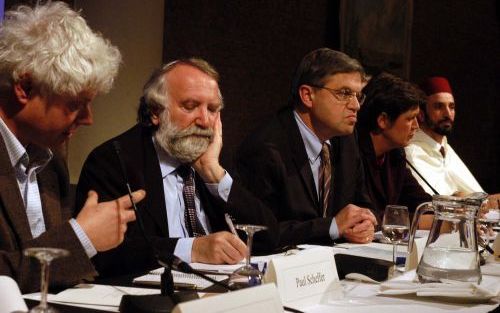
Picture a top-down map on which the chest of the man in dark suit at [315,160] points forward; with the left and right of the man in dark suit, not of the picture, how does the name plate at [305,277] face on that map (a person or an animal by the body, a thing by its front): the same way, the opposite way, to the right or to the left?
the same way

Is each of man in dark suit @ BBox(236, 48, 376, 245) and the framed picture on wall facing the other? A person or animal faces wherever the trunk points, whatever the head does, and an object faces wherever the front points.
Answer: no

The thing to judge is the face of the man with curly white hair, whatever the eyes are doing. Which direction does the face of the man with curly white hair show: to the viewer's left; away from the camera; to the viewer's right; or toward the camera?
to the viewer's right

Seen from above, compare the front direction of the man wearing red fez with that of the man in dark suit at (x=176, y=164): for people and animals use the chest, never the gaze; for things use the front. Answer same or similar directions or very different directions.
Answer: same or similar directions

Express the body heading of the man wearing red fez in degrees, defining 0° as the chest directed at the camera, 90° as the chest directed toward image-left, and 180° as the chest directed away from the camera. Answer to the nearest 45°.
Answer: approximately 315°

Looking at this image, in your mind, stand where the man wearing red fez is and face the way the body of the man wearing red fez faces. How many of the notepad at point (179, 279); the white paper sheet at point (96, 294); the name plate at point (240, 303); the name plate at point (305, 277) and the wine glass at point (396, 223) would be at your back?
0

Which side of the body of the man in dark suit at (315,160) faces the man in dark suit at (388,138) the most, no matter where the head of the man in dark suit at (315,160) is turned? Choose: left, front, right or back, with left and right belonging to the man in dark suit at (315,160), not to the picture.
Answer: left

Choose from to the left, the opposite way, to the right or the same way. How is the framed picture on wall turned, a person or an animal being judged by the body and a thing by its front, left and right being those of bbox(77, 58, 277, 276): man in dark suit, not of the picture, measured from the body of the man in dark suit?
the same way

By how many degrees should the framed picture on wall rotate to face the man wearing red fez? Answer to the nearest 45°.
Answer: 0° — it already faces them

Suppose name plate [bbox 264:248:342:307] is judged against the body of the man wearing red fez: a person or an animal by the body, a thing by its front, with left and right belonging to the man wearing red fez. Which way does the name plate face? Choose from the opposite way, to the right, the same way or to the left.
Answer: the same way

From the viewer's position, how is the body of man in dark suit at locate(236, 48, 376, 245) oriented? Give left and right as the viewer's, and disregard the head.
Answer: facing the viewer and to the right of the viewer

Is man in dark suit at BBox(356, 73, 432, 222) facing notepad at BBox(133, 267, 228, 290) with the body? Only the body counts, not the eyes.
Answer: no

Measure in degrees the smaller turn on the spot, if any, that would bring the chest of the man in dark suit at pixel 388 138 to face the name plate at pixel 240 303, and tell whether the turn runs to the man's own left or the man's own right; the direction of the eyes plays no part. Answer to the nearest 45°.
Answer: approximately 45° to the man's own right

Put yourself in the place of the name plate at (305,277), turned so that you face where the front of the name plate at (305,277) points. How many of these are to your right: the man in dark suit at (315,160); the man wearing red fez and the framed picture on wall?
0

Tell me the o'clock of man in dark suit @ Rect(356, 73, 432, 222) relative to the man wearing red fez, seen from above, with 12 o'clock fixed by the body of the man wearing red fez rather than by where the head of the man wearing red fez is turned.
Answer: The man in dark suit is roughly at 2 o'clock from the man wearing red fez.

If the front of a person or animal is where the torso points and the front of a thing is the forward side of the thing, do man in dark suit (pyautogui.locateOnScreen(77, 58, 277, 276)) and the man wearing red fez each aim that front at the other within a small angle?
no

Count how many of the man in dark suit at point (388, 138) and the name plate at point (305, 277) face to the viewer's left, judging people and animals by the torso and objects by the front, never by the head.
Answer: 0

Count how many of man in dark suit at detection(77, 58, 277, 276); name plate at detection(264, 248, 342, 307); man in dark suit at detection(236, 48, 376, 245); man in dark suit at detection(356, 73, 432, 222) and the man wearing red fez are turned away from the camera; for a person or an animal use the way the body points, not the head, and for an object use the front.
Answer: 0

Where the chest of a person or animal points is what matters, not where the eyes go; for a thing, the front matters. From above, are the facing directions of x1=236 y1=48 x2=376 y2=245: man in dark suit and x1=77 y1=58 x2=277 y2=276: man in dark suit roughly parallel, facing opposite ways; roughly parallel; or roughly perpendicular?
roughly parallel
